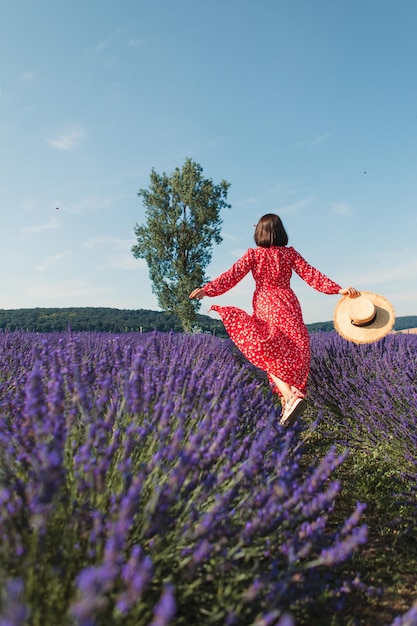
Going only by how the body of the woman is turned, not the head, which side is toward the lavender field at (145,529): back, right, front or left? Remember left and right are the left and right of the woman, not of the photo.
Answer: back

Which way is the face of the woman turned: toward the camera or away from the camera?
away from the camera

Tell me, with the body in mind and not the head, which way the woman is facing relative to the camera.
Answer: away from the camera

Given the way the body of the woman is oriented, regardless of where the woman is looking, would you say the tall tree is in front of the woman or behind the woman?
in front

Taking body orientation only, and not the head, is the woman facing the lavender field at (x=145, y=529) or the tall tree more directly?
the tall tree
